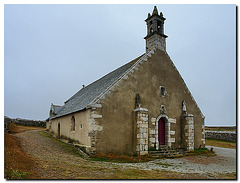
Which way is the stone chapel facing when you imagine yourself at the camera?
facing the viewer and to the right of the viewer
